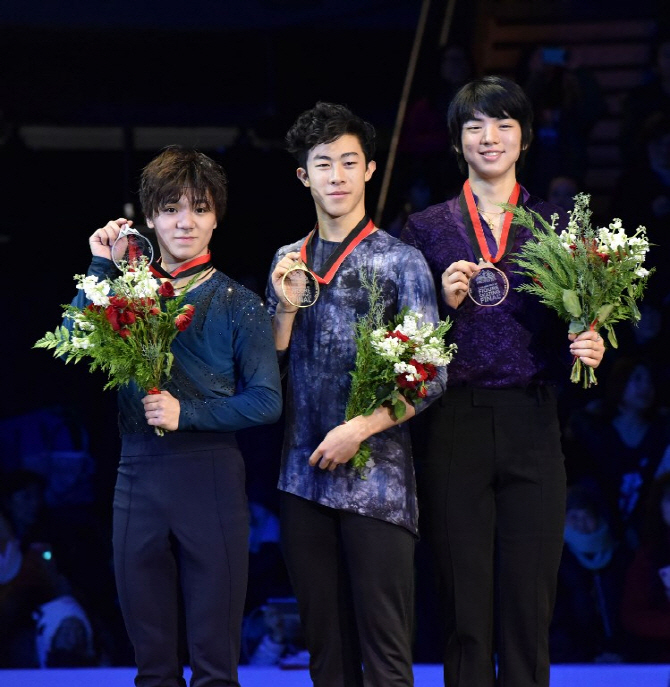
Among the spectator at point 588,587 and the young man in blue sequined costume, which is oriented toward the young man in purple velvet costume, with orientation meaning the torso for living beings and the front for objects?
the spectator

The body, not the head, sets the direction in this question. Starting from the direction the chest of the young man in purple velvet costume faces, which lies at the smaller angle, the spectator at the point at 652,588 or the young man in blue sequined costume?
the young man in blue sequined costume

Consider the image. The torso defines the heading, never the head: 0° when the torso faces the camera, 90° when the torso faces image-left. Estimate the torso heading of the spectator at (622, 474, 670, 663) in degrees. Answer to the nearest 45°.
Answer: approximately 0°

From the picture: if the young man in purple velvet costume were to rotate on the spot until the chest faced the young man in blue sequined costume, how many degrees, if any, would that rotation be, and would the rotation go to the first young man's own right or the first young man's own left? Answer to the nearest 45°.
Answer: approximately 45° to the first young man's own right

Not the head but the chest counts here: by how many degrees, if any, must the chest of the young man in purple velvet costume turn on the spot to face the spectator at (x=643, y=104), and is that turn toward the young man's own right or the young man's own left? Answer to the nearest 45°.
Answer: approximately 180°

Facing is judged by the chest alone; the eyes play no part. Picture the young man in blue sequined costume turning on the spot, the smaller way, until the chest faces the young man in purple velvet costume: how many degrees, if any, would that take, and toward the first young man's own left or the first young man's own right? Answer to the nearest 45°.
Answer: approximately 90° to the first young man's own left

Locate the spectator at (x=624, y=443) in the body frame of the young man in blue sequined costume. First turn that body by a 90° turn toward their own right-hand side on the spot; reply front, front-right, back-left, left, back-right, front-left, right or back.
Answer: back-right
